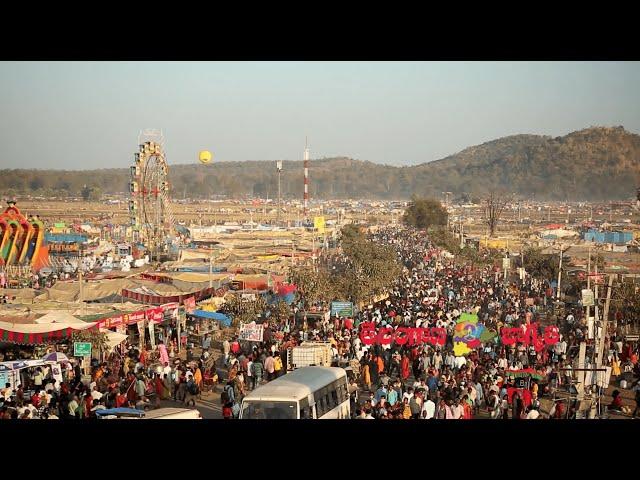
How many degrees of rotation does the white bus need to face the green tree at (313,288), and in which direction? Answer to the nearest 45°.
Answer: approximately 135° to its right

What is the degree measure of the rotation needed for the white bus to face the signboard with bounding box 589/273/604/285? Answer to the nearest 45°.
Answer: approximately 180°

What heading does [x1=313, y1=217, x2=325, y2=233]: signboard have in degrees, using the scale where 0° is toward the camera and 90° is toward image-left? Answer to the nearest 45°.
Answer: approximately 0°

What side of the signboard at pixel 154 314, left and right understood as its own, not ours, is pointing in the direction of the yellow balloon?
back

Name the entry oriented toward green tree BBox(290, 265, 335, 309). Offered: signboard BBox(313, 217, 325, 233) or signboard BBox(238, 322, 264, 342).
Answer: signboard BBox(313, 217, 325, 233)

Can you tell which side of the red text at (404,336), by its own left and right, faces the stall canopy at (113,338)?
right
